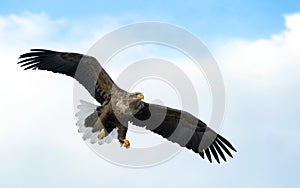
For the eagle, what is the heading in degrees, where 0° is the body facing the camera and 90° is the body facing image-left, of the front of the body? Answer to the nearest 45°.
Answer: approximately 315°
